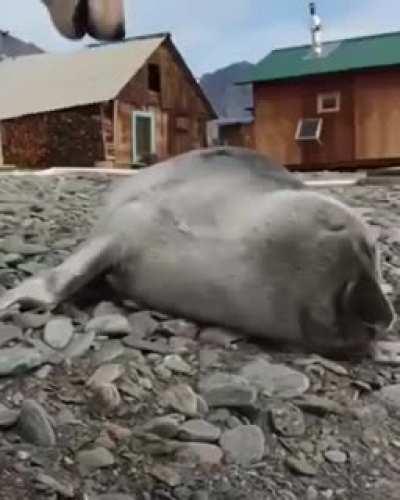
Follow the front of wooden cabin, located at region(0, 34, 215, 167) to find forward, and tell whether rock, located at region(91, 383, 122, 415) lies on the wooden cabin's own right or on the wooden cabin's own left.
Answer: on the wooden cabin's own right

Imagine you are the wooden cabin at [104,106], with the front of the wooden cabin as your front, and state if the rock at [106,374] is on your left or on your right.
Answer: on your right

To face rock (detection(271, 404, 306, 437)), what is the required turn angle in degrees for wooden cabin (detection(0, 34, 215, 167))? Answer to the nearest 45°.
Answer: approximately 45° to its right

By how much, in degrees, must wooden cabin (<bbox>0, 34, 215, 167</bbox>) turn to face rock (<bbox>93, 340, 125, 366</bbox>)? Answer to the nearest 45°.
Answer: approximately 45° to its right

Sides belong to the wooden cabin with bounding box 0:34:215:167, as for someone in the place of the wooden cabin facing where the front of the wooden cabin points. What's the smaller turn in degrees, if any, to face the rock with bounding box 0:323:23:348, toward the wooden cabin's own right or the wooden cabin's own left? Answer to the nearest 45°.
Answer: approximately 45° to the wooden cabin's own right

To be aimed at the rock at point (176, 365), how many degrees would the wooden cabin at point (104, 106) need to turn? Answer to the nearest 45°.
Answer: approximately 45° to its right

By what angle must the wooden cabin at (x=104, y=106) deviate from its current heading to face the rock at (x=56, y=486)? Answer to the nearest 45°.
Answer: approximately 45° to its right

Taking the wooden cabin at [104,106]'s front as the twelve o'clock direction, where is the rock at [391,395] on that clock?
The rock is roughly at 1 o'clock from the wooden cabin.

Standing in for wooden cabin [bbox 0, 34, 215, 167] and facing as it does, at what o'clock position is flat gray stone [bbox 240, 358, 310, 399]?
The flat gray stone is roughly at 1 o'clock from the wooden cabin.

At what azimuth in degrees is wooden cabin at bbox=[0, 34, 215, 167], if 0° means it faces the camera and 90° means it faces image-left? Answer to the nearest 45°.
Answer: approximately 315°

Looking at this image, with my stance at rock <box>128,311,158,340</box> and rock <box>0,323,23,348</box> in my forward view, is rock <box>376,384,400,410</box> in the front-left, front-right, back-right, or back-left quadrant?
back-left
